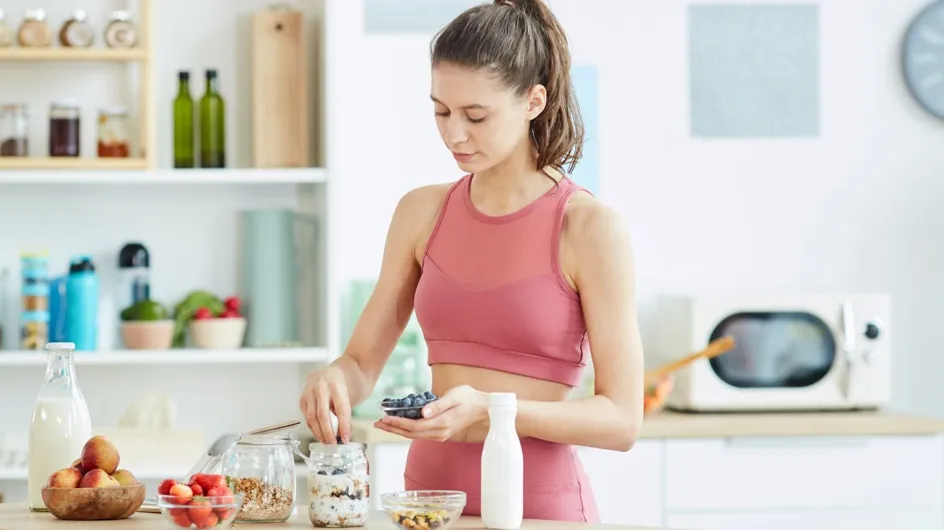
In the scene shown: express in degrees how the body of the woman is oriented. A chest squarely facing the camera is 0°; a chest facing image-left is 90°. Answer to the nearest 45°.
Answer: approximately 45°

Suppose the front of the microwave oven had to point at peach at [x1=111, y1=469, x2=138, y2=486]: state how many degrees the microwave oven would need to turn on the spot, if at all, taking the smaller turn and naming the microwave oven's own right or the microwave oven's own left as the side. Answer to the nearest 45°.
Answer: approximately 45° to the microwave oven's own right

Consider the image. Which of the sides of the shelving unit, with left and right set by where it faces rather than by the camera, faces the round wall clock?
left

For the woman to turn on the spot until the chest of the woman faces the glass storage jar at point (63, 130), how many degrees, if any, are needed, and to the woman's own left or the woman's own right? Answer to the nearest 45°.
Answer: approximately 90° to the woman's own right

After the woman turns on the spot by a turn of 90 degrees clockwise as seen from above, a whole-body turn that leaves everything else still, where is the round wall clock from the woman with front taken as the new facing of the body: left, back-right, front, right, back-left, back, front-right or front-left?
right

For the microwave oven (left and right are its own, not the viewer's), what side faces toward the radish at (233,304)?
right

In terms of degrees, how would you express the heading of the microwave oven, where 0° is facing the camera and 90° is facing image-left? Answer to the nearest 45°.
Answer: approximately 0°
